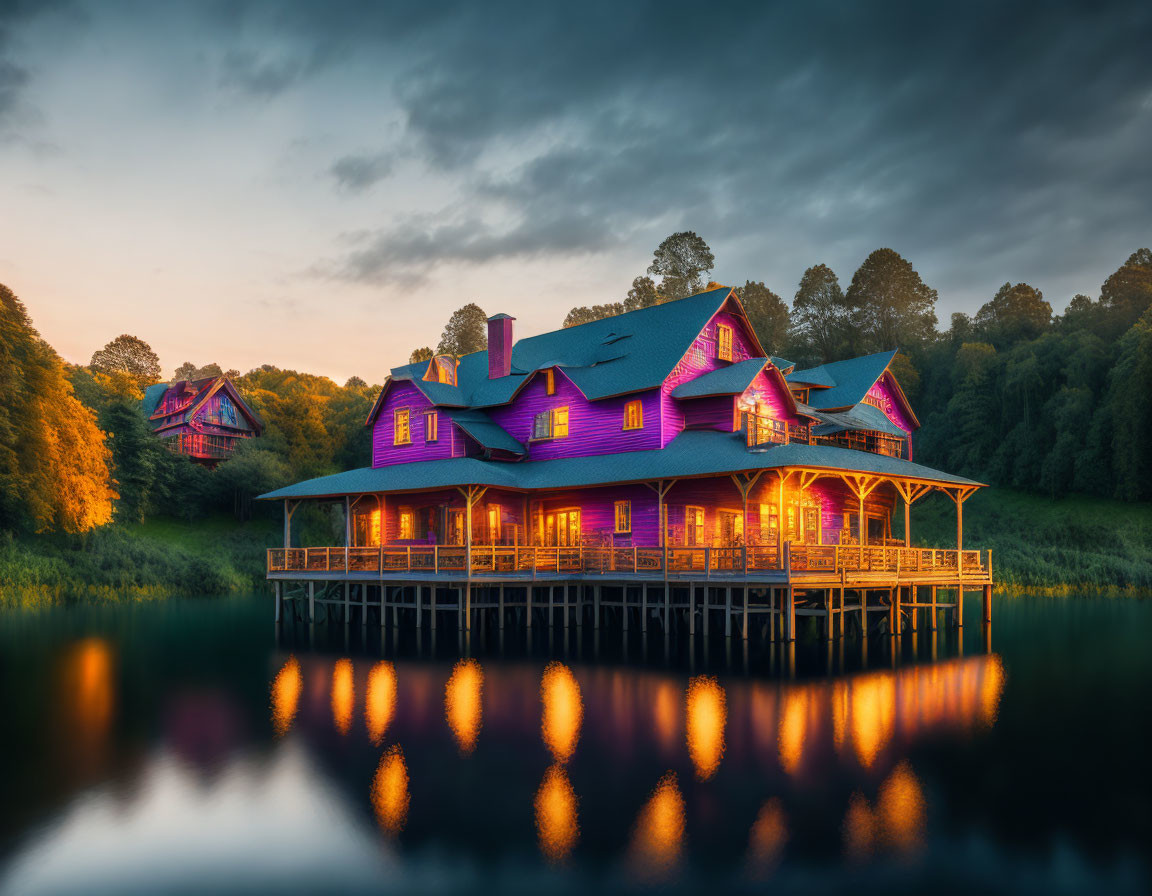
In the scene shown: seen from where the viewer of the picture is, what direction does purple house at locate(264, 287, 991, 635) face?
facing the viewer and to the right of the viewer

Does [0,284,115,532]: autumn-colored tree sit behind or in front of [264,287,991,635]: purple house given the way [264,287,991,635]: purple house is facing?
behind
